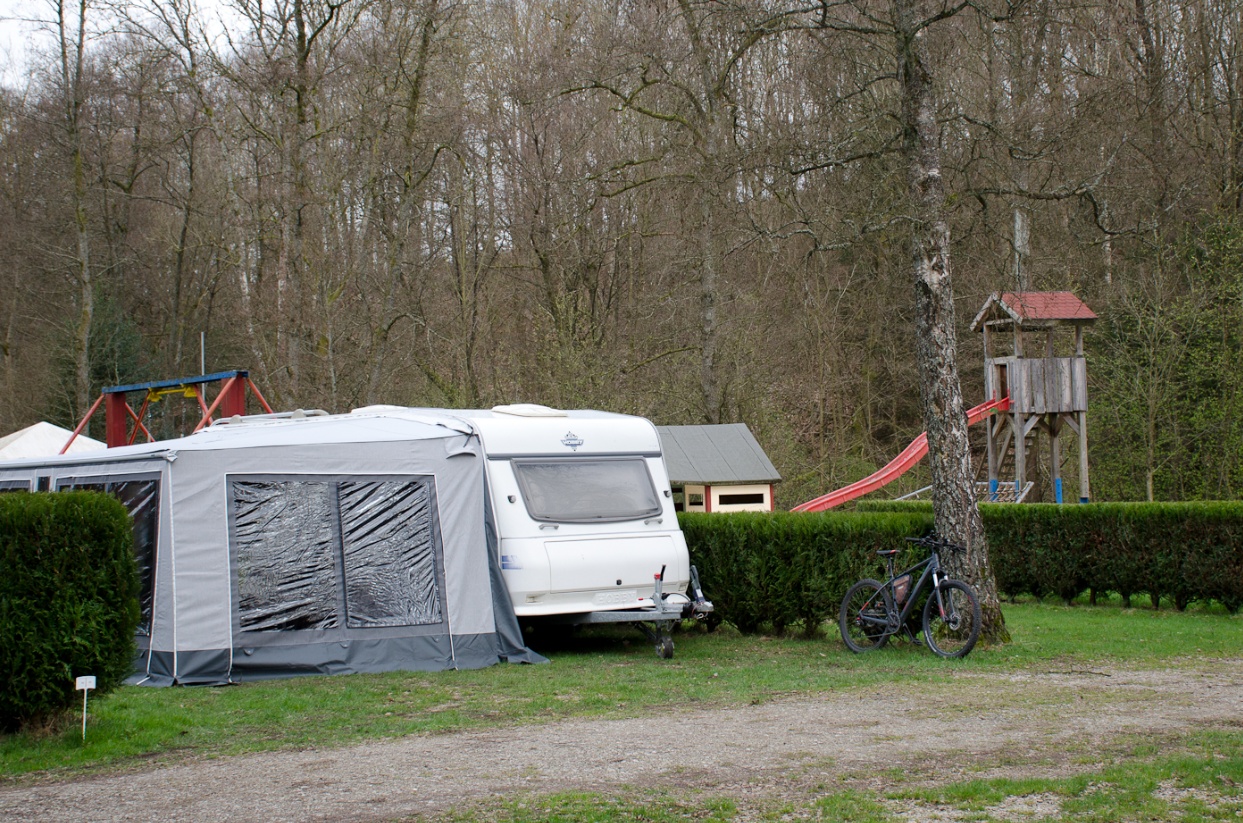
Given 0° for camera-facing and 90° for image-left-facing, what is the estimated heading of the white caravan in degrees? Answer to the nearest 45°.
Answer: approximately 315°

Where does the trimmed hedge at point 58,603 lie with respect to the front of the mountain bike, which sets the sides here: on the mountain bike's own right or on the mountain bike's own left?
on the mountain bike's own right

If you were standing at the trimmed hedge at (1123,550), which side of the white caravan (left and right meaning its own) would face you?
left

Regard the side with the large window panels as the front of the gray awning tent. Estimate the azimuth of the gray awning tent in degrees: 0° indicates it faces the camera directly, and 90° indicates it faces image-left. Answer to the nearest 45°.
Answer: approximately 45°

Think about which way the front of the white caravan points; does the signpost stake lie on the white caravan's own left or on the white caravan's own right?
on the white caravan's own right

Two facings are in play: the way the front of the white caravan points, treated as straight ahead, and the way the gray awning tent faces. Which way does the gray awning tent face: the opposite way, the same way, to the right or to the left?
to the right

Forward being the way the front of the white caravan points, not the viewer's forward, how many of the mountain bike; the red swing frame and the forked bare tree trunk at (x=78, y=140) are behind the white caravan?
2

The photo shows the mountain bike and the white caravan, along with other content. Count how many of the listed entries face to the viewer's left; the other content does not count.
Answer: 0

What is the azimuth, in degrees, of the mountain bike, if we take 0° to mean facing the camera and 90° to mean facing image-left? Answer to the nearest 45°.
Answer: approximately 315°
